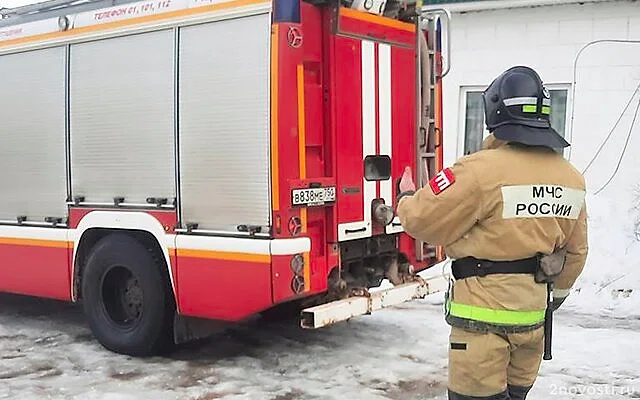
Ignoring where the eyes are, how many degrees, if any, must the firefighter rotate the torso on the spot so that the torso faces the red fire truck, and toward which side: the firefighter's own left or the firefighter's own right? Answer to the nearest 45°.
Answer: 0° — they already face it

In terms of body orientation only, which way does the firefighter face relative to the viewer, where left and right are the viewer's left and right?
facing away from the viewer and to the left of the viewer

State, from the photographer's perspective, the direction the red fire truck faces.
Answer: facing away from the viewer and to the left of the viewer

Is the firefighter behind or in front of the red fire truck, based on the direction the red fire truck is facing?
behind
